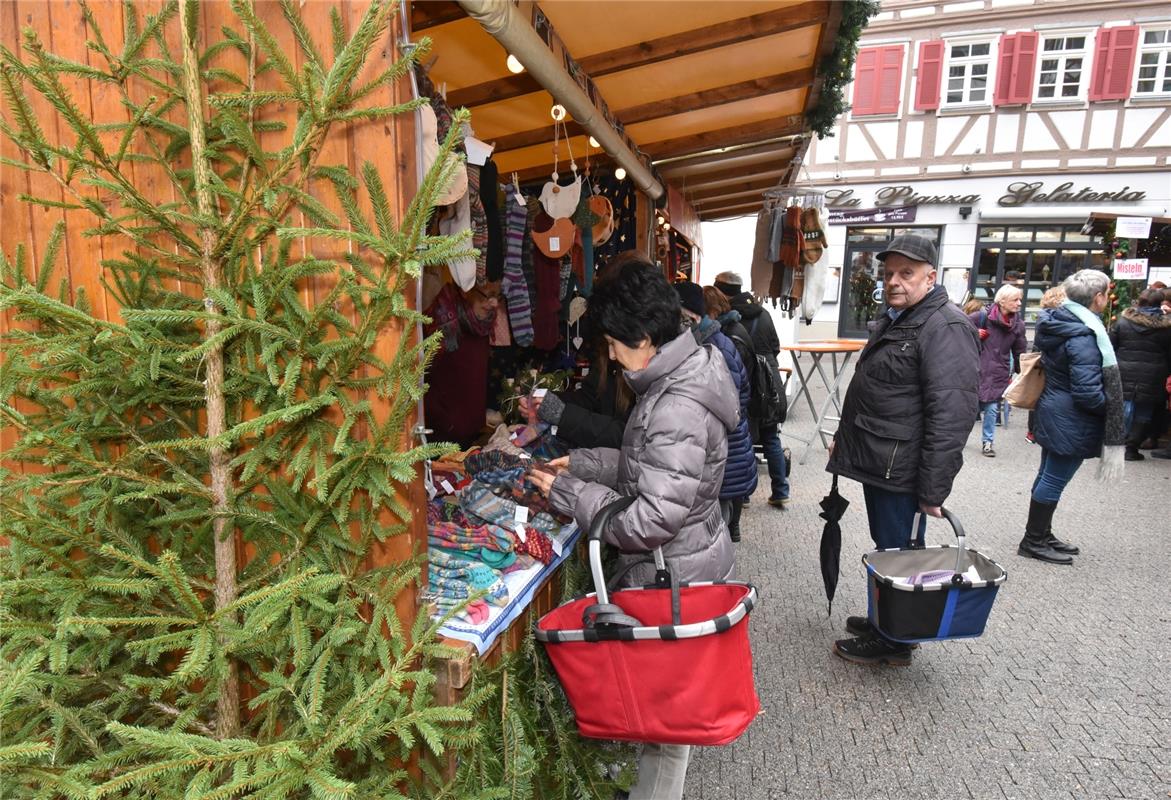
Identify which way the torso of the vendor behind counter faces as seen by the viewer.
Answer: to the viewer's right

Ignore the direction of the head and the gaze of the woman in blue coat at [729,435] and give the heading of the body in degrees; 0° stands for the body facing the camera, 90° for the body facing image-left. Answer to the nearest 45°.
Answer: approximately 90°

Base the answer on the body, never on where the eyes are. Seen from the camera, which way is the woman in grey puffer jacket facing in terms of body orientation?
to the viewer's left

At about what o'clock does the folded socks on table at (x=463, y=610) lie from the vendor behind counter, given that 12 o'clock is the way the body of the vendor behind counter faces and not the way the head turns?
The folded socks on table is roughly at 3 o'clock from the vendor behind counter.

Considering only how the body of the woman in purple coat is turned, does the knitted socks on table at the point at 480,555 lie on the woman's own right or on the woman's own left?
on the woman's own right

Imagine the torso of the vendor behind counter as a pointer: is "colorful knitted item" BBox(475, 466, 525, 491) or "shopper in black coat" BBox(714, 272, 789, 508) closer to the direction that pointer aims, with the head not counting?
the colorful knitted item

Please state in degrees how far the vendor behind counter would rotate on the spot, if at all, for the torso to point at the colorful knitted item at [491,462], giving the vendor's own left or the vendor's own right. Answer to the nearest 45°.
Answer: approximately 90° to the vendor's own right
